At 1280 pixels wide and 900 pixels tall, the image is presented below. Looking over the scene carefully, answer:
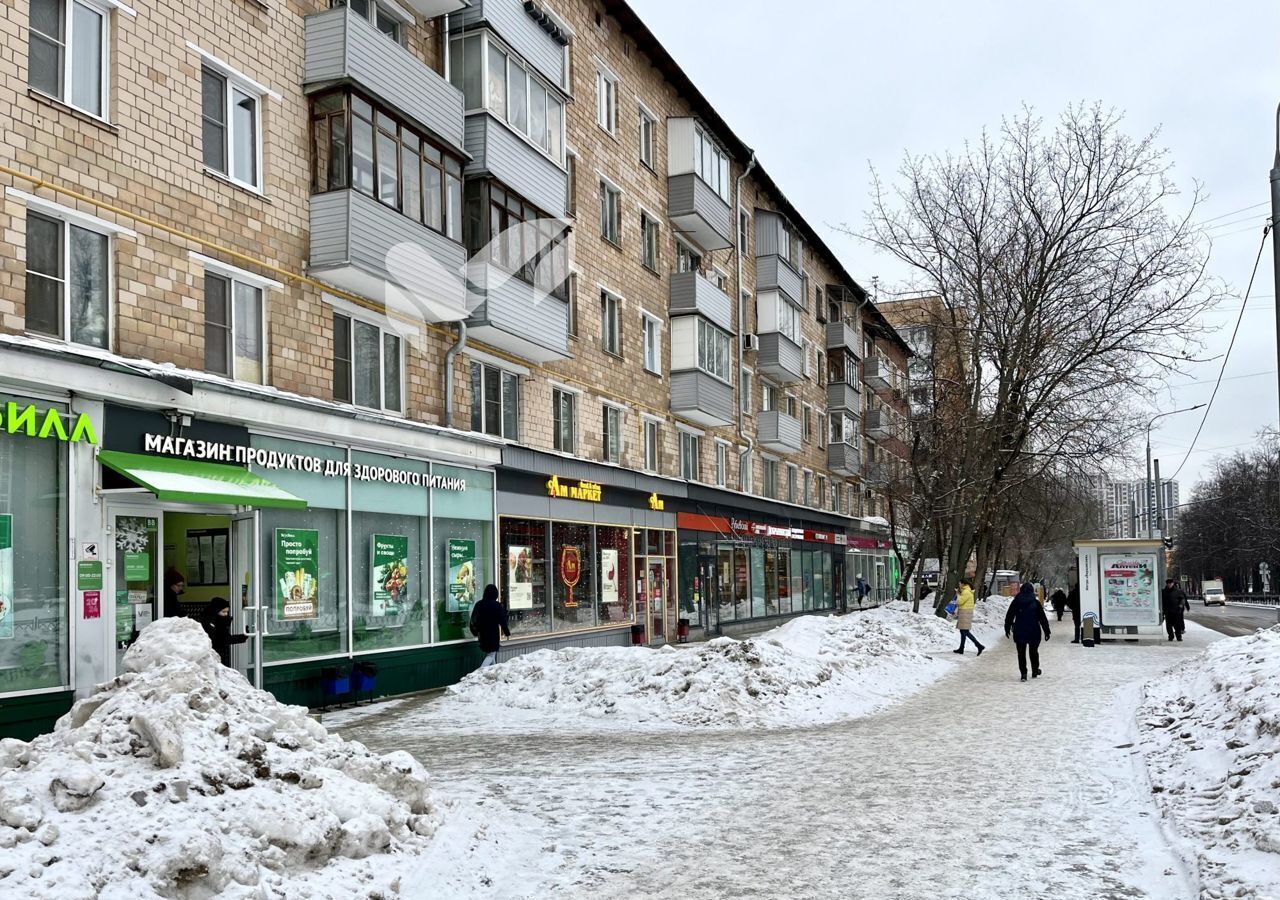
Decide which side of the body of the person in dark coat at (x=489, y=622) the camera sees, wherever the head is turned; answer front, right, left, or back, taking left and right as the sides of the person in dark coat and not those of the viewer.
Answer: back

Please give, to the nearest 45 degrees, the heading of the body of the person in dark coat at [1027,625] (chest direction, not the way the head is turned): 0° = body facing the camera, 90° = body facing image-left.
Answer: approximately 180°

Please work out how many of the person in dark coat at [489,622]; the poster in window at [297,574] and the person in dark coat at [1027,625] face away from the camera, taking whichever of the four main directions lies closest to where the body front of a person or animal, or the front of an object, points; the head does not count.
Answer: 2

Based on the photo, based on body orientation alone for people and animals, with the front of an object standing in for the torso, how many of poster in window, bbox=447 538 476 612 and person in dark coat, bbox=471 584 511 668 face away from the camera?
1

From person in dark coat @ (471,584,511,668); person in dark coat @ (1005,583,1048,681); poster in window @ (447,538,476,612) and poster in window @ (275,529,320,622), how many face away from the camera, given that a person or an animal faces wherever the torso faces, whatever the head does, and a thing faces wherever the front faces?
2

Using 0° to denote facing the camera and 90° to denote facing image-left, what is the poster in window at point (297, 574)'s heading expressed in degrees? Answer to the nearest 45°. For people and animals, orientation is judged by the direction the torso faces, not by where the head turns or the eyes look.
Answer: approximately 315°

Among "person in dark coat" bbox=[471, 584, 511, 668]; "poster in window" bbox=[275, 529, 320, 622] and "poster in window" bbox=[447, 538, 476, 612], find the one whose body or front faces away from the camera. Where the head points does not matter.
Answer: the person in dark coat

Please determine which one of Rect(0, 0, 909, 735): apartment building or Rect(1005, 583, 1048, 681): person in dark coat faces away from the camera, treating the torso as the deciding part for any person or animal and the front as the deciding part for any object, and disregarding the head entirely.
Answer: the person in dark coat

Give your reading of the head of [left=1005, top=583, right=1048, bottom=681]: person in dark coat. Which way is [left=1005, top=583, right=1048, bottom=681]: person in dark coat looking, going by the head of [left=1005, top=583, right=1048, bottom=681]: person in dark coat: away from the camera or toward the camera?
away from the camera
